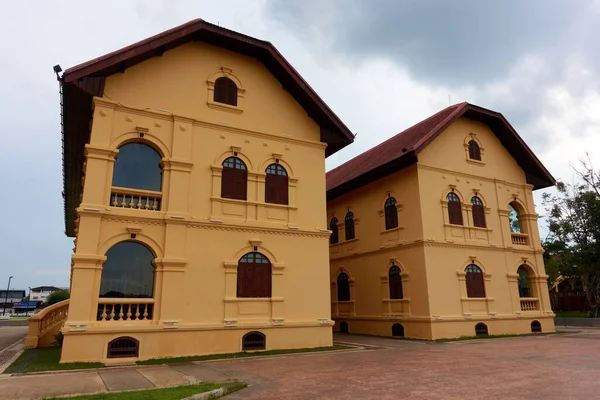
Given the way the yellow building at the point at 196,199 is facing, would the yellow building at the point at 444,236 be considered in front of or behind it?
behind
